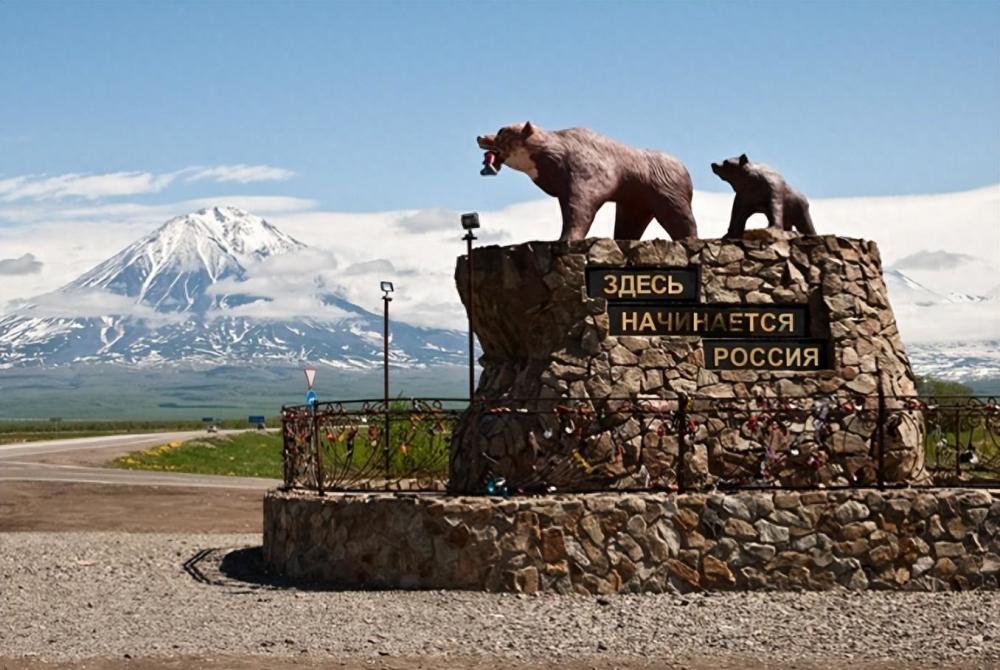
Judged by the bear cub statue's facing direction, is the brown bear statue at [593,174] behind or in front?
in front

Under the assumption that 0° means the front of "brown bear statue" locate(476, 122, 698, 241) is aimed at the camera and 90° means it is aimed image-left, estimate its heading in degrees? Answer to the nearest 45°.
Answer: approximately 90°

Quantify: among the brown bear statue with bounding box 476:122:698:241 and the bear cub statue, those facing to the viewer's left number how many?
2

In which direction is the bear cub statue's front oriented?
to the viewer's left

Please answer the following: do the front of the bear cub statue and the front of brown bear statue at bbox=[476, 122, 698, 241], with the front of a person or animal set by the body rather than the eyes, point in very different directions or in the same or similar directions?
same or similar directions

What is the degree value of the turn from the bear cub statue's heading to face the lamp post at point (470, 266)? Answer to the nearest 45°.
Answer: approximately 45° to its right
